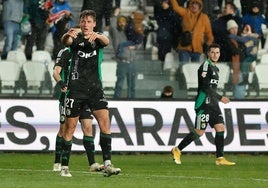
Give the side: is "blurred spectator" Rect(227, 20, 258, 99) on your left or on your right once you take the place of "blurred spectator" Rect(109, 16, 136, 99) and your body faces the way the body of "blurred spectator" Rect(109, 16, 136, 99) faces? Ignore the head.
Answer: on your left

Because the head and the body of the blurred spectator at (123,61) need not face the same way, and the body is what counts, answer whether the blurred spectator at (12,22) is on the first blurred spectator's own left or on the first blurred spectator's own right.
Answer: on the first blurred spectator's own right

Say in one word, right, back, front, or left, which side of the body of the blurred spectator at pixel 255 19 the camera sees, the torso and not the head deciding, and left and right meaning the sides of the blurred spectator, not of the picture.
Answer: front

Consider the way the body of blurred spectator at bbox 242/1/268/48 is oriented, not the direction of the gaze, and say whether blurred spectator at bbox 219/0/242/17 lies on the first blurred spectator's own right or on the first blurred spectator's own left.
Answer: on the first blurred spectator's own right

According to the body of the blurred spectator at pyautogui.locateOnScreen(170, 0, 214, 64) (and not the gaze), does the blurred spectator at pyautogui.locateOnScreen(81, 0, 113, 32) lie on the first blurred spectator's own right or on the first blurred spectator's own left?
on the first blurred spectator's own right

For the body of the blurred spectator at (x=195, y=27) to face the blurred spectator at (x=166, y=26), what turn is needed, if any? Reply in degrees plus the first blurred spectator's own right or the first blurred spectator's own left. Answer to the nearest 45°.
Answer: approximately 90° to the first blurred spectator's own right

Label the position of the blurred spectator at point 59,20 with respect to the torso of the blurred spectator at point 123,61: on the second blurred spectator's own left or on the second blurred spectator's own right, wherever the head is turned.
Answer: on the second blurred spectator's own right

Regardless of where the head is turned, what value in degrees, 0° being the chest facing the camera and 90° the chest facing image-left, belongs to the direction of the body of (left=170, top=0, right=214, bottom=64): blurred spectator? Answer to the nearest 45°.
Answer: approximately 0°
